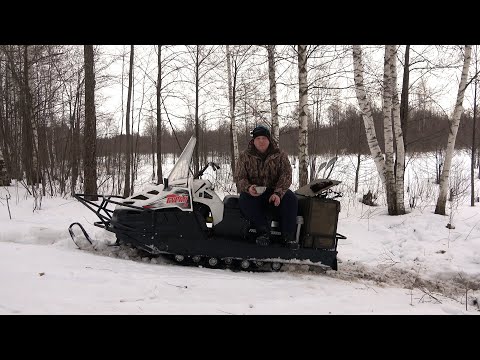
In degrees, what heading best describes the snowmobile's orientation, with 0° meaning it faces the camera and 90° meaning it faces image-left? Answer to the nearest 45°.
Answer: approximately 90°

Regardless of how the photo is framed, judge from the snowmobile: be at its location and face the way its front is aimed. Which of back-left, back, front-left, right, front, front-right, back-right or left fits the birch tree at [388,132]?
back-right

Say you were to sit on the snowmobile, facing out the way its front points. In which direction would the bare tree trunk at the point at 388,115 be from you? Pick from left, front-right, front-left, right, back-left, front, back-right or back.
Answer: back-right

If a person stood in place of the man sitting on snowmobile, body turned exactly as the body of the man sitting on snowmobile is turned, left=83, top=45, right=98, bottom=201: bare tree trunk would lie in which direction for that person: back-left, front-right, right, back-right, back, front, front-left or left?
back-right

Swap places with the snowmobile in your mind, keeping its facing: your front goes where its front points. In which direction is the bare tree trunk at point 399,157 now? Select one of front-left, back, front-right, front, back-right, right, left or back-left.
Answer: back-right

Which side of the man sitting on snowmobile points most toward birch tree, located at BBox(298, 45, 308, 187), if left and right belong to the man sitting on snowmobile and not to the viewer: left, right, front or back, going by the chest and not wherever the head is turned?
back

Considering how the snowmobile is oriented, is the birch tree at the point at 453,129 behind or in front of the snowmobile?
behind

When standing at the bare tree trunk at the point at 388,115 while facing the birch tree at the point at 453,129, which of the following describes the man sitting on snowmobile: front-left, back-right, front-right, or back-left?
back-right
